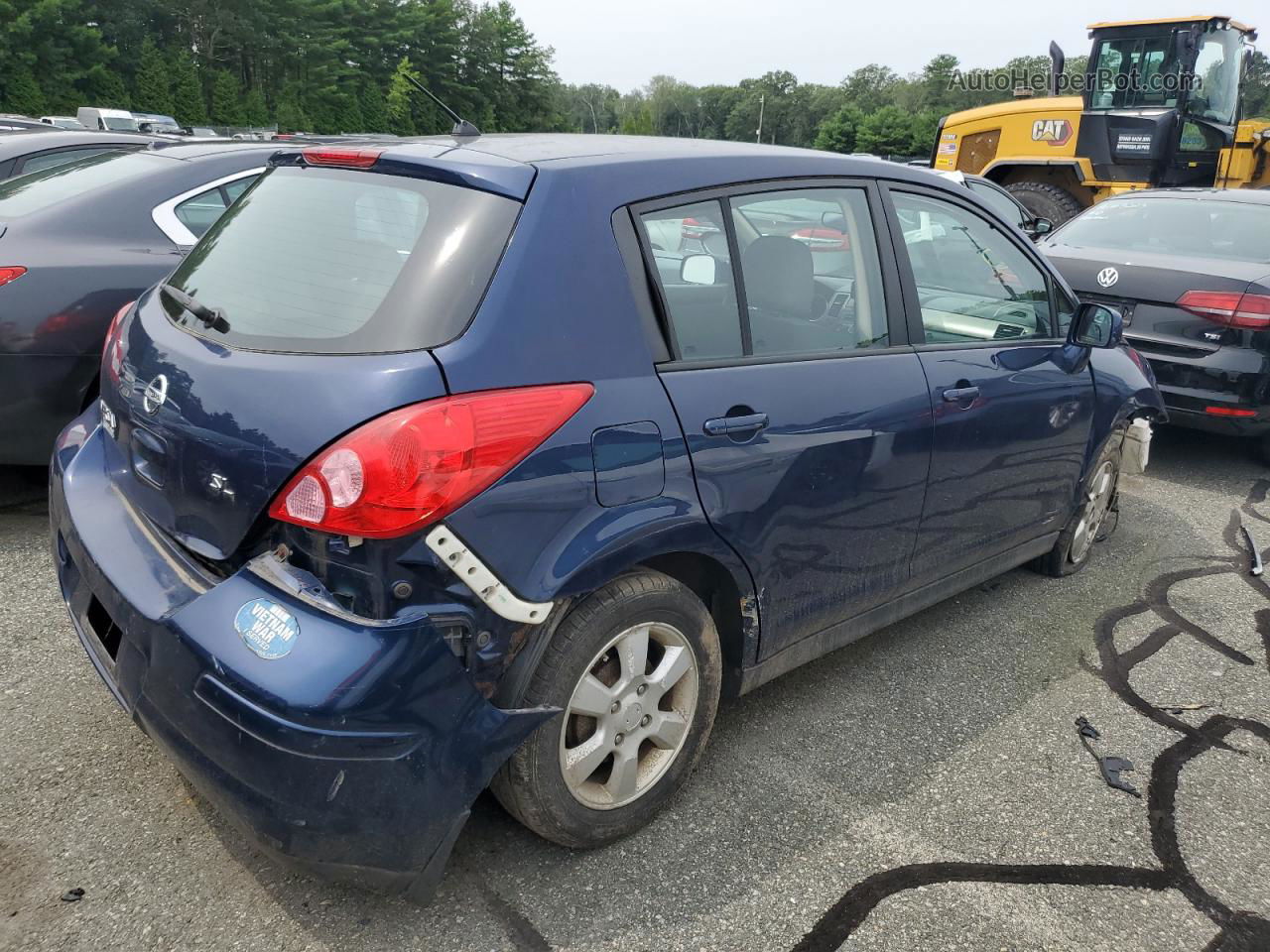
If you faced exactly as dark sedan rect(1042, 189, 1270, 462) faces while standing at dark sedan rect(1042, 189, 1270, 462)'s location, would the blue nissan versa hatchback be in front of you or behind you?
behind

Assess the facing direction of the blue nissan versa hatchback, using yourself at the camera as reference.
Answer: facing away from the viewer and to the right of the viewer

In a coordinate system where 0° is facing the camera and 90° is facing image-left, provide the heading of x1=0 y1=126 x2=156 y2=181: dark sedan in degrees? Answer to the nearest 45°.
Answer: approximately 225°

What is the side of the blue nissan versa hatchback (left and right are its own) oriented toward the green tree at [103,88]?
left

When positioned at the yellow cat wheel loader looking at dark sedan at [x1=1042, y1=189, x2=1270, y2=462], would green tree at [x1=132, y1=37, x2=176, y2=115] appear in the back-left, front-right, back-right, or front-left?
back-right

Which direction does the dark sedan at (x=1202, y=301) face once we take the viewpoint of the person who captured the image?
facing away from the viewer and to the right of the viewer

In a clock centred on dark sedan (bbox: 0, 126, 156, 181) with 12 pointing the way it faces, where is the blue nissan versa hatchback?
The blue nissan versa hatchback is roughly at 4 o'clock from the dark sedan.

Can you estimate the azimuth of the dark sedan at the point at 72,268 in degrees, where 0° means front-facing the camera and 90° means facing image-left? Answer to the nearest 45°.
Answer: approximately 225°

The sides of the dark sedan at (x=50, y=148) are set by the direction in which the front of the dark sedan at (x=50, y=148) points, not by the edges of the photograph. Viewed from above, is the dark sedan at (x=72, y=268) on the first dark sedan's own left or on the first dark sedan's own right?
on the first dark sedan's own right

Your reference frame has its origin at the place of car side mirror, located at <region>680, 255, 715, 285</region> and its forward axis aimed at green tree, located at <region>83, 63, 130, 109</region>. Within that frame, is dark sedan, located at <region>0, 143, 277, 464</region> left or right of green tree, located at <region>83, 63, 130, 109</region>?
left

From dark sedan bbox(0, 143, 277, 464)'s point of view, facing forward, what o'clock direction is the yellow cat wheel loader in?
The yellow cat wheel loader is roughly at 1 o'clock from the dark sedan.
